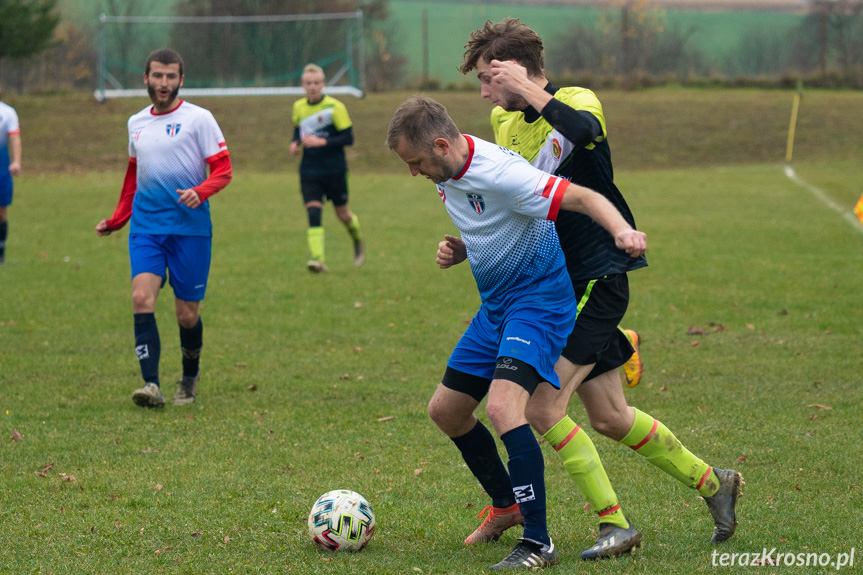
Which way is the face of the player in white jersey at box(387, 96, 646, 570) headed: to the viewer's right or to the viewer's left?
to the viewer's left

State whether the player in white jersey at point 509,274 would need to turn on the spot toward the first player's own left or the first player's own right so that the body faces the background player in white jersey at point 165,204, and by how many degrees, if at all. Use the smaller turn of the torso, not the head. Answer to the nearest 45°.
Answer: approximately 90° to the first player's own right

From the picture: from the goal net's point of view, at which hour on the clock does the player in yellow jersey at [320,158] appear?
The player in yellow jersey is roughly at 12 o'clock from the goal net.

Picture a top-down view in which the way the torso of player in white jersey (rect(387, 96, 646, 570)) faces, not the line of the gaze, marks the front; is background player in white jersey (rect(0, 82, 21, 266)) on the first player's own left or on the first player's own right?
on the first player's own right

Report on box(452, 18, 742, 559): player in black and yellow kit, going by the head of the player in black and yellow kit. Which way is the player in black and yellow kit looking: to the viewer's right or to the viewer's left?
to the viewer's left

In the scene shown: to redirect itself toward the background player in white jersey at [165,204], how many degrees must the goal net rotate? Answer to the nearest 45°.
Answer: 0° — it already faces them

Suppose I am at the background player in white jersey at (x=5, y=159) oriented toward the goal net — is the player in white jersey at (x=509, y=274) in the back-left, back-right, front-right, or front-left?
back-right

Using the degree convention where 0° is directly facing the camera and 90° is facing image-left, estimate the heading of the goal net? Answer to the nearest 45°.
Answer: approximately 0°

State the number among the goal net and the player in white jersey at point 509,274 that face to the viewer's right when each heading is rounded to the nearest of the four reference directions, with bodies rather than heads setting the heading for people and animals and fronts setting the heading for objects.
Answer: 0
